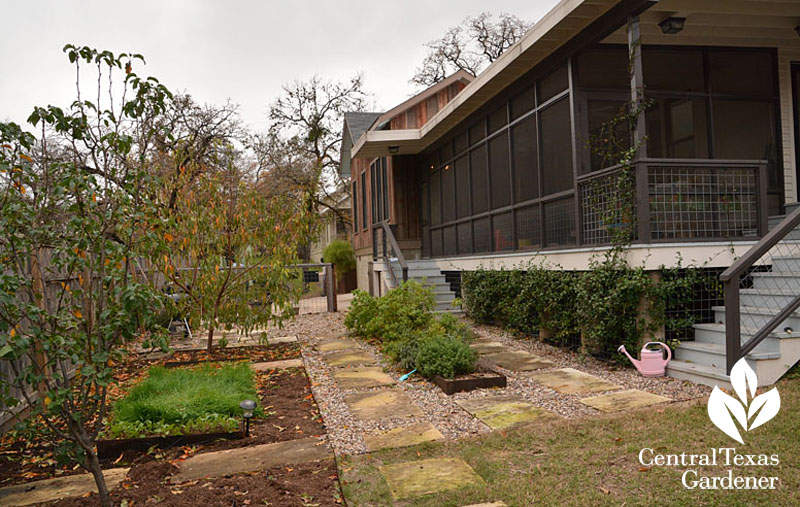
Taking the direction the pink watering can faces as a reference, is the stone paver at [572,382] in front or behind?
in front

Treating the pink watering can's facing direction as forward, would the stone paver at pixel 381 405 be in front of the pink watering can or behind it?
in front

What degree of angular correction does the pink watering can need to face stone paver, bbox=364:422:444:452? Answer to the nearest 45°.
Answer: approximately 45° to its left

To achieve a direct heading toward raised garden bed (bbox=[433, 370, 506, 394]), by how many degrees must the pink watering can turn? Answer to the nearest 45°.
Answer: approximately 45° to its left

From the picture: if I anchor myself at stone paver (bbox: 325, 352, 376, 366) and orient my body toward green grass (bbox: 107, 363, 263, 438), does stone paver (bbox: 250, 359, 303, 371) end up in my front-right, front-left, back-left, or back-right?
front-right

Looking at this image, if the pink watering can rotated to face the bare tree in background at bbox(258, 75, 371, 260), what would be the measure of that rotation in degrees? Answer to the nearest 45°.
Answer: approximately 45° to its right

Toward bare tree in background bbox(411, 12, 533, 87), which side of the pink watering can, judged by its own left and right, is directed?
right

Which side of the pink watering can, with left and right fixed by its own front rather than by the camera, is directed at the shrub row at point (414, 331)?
front

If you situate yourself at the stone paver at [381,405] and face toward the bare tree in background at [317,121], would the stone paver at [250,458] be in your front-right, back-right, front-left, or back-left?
back-left

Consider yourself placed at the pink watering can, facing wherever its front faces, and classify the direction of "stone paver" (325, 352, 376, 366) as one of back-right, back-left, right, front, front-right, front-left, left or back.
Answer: front

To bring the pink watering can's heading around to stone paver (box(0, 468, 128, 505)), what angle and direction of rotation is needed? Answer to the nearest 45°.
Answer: approximately 45° to its left

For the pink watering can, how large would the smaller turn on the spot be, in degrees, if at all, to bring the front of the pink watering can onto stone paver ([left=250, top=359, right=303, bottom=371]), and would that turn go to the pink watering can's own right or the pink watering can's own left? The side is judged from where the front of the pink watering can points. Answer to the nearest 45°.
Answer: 0° — it already faces it

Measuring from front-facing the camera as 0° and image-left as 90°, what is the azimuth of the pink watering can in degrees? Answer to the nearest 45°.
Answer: approximately 90°
